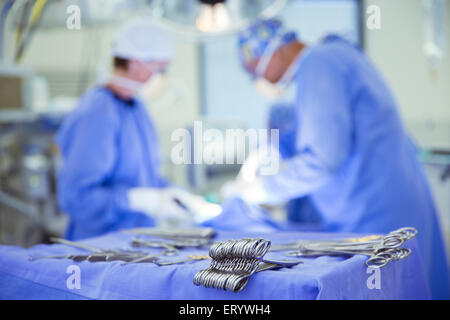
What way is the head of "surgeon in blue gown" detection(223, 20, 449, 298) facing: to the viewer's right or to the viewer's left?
to the viewer's left

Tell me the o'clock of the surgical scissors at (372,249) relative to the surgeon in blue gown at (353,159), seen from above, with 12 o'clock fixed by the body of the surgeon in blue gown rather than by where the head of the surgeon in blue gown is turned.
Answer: The surgical scissors is roughly at 9 o'clock from the surgeon in blue gown.

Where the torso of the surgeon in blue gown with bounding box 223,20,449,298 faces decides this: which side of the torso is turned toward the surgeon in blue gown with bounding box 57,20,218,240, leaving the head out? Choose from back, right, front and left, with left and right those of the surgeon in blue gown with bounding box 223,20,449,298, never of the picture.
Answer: front

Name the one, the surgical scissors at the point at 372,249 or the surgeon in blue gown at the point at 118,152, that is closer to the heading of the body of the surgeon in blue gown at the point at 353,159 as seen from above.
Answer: the surgeon in blue gown

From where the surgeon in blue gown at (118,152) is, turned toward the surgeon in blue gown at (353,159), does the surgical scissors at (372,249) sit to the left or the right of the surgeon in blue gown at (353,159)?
right

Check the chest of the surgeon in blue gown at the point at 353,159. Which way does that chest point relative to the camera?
to the viewer's left

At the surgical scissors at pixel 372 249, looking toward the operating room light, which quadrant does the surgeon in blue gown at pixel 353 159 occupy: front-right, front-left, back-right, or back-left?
front-right

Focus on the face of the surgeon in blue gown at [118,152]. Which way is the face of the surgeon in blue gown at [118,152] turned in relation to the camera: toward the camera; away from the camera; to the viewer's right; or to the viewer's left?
to the viewer's right
